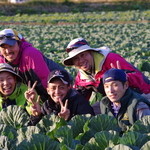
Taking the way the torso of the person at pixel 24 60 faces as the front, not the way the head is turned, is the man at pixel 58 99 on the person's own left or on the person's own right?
on the person's own left

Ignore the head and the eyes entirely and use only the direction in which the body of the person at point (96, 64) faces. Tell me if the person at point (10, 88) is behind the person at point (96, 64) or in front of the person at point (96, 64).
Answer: in front

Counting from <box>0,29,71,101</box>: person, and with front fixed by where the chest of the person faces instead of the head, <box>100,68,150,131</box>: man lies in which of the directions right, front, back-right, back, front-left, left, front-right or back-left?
left

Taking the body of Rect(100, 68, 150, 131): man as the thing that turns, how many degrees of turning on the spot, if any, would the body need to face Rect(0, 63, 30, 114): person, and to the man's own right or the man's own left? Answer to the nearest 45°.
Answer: approximately 45° to the man's own right

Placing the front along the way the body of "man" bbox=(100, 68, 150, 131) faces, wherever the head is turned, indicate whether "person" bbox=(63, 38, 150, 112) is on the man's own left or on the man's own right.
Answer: on the man's own right

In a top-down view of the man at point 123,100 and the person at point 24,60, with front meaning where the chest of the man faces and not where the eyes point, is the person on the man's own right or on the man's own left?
on the man's own right

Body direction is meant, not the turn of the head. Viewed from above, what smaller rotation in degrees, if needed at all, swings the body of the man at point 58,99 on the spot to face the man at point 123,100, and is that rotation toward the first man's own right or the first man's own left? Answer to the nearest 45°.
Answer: approximately 90° to the first man's own left

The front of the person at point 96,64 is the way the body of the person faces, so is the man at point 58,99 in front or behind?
in front

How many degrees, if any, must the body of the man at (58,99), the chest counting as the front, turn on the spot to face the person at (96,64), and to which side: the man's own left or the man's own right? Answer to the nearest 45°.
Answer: approximately 135° to the man's own left

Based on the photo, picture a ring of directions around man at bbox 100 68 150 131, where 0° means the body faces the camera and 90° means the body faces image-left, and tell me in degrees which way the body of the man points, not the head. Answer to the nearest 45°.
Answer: approximately 45°

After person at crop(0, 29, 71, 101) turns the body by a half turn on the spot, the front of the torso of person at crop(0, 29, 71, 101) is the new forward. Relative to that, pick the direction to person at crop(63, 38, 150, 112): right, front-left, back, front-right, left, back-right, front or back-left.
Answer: front-right
